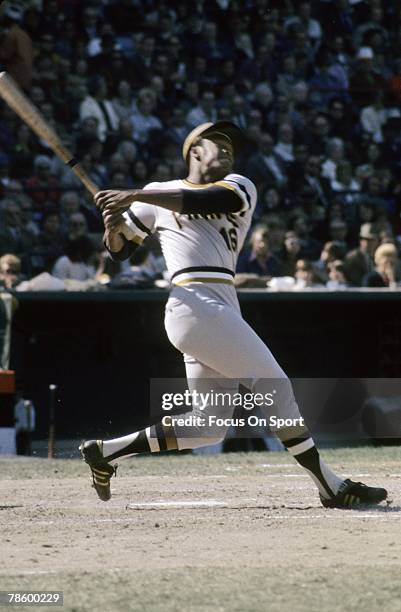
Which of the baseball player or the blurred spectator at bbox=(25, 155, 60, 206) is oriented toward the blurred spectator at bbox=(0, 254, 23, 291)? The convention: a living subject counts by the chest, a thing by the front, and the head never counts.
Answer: the blurred spectator at bbox=(25, 155, 60, 206)

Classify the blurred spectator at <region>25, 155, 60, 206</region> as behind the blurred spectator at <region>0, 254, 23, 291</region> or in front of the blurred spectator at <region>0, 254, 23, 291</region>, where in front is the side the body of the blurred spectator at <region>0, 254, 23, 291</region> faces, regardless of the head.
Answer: behind

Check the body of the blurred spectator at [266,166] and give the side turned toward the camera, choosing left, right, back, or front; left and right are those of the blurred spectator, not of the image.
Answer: front

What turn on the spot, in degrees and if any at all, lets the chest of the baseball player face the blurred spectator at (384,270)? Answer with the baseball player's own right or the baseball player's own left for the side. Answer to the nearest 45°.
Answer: approximately 135° to the baseball player's own left

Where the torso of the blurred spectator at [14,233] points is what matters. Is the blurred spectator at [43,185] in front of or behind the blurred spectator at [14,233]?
behind

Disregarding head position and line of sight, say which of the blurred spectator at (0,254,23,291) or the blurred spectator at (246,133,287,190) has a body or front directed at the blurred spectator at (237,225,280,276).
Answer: the blurred spectator at (246,133,287,190)

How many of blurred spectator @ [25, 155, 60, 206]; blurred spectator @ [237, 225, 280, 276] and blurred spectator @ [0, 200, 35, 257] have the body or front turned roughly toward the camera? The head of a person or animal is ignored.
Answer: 3

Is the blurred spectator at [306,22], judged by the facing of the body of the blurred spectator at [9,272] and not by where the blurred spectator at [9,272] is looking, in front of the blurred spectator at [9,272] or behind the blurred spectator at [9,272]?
behind

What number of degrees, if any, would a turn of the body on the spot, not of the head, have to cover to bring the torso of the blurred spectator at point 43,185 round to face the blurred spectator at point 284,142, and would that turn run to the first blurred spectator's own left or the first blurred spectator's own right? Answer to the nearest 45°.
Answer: approximately 135° to the first blurred spectator's own left

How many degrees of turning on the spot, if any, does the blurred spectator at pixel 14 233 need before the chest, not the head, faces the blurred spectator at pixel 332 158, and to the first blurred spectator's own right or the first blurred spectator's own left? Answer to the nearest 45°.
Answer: approximately 135° to the first blurred spectator's own left

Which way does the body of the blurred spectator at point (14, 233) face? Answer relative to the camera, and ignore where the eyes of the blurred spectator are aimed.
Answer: toward the camera

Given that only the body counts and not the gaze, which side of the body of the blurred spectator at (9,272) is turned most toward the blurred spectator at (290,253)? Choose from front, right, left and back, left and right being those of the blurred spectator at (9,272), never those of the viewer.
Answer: left

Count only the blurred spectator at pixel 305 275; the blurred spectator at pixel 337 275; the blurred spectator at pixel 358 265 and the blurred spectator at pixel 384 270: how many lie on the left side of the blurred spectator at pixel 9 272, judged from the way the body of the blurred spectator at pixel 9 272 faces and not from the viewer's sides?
4

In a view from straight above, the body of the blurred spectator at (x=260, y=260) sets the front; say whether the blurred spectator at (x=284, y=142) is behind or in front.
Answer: behind

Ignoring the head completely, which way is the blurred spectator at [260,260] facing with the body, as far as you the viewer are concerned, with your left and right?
facing the viewer

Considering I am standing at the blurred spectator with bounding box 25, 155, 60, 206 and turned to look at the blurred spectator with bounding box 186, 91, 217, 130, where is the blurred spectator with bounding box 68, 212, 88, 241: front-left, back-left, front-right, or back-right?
back-right
